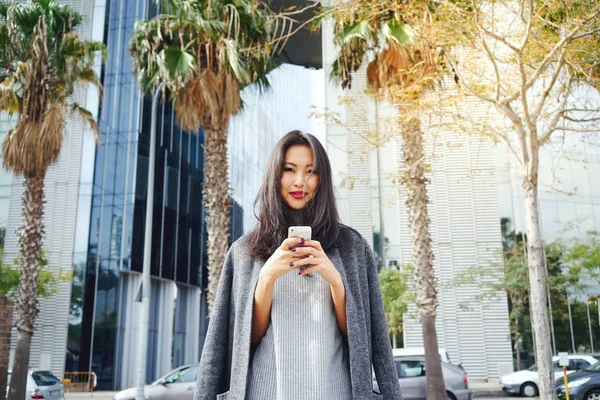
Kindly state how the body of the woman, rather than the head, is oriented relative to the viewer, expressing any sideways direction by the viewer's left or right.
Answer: facing the viewer

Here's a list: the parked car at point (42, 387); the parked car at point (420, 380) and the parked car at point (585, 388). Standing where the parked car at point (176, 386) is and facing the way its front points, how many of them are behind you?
2

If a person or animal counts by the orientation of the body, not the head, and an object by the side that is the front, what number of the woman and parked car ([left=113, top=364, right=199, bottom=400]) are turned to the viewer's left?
1

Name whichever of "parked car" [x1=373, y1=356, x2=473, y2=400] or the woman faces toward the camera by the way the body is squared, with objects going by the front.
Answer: the woman

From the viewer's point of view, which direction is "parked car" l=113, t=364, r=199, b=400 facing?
to the viewer's left

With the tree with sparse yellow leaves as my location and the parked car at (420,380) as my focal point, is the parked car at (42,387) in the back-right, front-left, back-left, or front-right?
front-left

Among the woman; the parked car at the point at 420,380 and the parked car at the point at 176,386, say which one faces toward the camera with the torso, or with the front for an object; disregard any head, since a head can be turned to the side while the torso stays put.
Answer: the woman

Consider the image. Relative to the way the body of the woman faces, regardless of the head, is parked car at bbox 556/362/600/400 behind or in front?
behind

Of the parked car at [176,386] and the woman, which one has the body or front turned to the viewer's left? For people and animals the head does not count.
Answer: the parked car

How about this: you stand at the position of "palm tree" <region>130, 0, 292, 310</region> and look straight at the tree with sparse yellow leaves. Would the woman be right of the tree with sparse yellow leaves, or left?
right

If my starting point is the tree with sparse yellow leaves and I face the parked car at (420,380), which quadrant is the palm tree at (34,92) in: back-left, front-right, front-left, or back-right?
front-left
